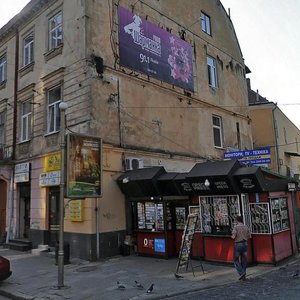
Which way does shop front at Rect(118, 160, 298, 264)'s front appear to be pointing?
toward the camera

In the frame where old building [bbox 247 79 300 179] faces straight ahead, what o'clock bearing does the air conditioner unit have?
The air conditioner unit is roughly at 2 o'clock from the old building.

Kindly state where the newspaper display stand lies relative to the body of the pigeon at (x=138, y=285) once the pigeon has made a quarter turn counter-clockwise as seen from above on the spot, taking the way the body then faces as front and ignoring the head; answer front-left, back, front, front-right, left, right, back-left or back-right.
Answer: back-left

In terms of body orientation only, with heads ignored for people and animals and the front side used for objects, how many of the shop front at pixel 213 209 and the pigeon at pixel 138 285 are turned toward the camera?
1

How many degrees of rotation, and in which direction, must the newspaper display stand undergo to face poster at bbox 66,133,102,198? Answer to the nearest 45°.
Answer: approximately 45° to its right

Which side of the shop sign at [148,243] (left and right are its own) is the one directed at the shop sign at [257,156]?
left

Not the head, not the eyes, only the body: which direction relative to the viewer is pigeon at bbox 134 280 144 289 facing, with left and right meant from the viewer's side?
facing to the left of the viewer

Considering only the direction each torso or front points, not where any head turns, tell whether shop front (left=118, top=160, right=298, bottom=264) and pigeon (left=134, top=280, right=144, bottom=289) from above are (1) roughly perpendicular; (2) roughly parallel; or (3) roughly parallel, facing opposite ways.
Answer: roughly perpendicular

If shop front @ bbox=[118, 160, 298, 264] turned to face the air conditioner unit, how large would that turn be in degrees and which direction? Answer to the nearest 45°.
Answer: approximately 135° to its right

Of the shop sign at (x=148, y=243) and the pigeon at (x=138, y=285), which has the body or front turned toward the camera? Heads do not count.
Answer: the shop sign
